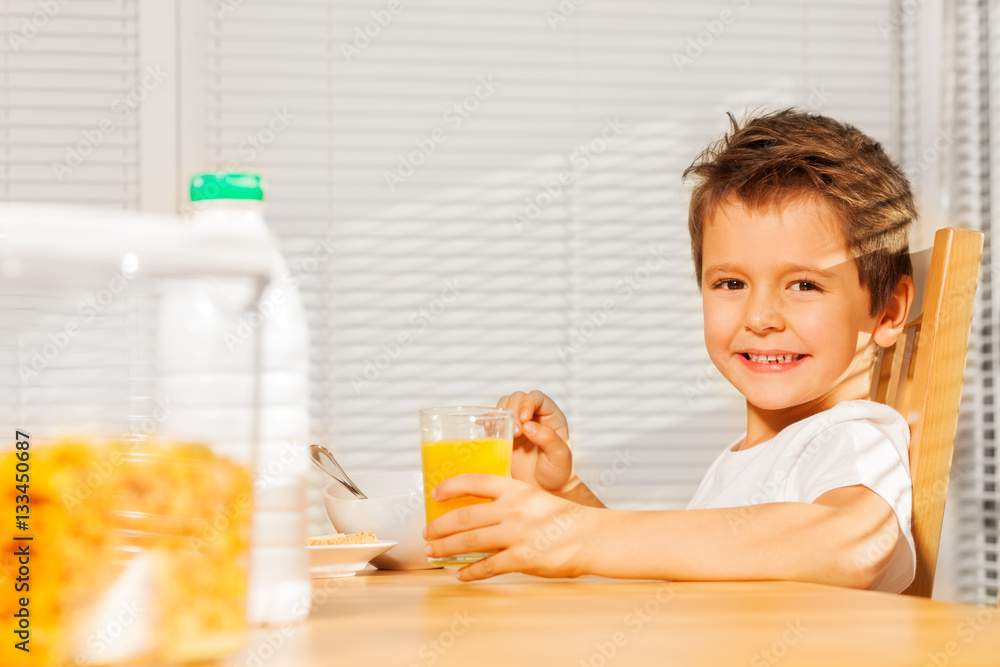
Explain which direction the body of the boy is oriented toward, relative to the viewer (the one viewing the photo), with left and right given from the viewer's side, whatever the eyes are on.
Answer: facing the viewer and to the left of the viewer

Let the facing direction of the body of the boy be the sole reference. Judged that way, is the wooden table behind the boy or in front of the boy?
in front

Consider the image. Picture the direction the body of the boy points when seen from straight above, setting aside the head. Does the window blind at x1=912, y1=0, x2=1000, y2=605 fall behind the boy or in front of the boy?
behind

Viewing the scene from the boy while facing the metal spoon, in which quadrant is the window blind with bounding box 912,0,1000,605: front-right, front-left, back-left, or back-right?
back-right
